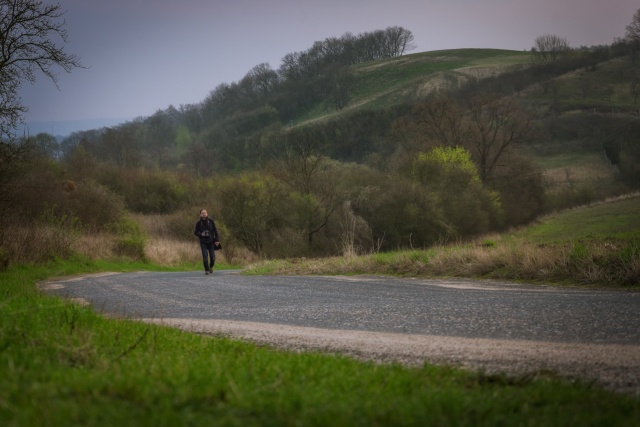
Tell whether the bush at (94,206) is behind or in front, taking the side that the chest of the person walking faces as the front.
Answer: behind

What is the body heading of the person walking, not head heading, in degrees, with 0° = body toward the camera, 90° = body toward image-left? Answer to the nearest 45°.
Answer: approximately 0°

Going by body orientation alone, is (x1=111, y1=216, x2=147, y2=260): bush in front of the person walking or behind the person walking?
behind
